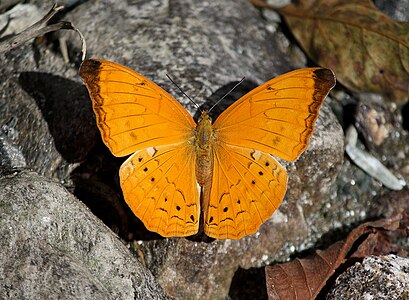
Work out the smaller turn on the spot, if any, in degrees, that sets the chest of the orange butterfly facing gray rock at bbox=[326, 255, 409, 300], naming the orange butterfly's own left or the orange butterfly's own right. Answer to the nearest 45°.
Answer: approximately 135° to the orange butterfly's own right

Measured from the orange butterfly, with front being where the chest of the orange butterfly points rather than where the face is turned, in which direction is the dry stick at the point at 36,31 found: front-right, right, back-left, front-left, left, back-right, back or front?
front-left

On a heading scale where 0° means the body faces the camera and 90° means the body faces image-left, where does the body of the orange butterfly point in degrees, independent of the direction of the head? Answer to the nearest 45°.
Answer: approximately 180°

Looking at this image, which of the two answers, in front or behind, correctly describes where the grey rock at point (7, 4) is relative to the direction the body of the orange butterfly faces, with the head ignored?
in front

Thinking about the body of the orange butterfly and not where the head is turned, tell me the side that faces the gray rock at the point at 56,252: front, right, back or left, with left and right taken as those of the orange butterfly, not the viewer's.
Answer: left

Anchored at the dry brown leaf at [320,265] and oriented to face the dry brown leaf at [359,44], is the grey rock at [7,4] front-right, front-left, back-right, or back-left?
front-left

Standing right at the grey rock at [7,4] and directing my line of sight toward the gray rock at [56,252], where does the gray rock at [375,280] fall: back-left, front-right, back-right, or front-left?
front-left

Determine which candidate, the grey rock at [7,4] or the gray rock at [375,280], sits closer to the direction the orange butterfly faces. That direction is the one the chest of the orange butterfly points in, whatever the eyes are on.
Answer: the grey rock

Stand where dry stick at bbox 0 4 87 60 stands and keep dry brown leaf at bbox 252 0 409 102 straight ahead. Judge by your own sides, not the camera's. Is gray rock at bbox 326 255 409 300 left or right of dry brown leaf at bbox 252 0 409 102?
right

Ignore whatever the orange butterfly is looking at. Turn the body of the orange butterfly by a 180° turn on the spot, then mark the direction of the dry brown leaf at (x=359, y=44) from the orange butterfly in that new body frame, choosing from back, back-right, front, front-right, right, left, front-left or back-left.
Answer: back-left
